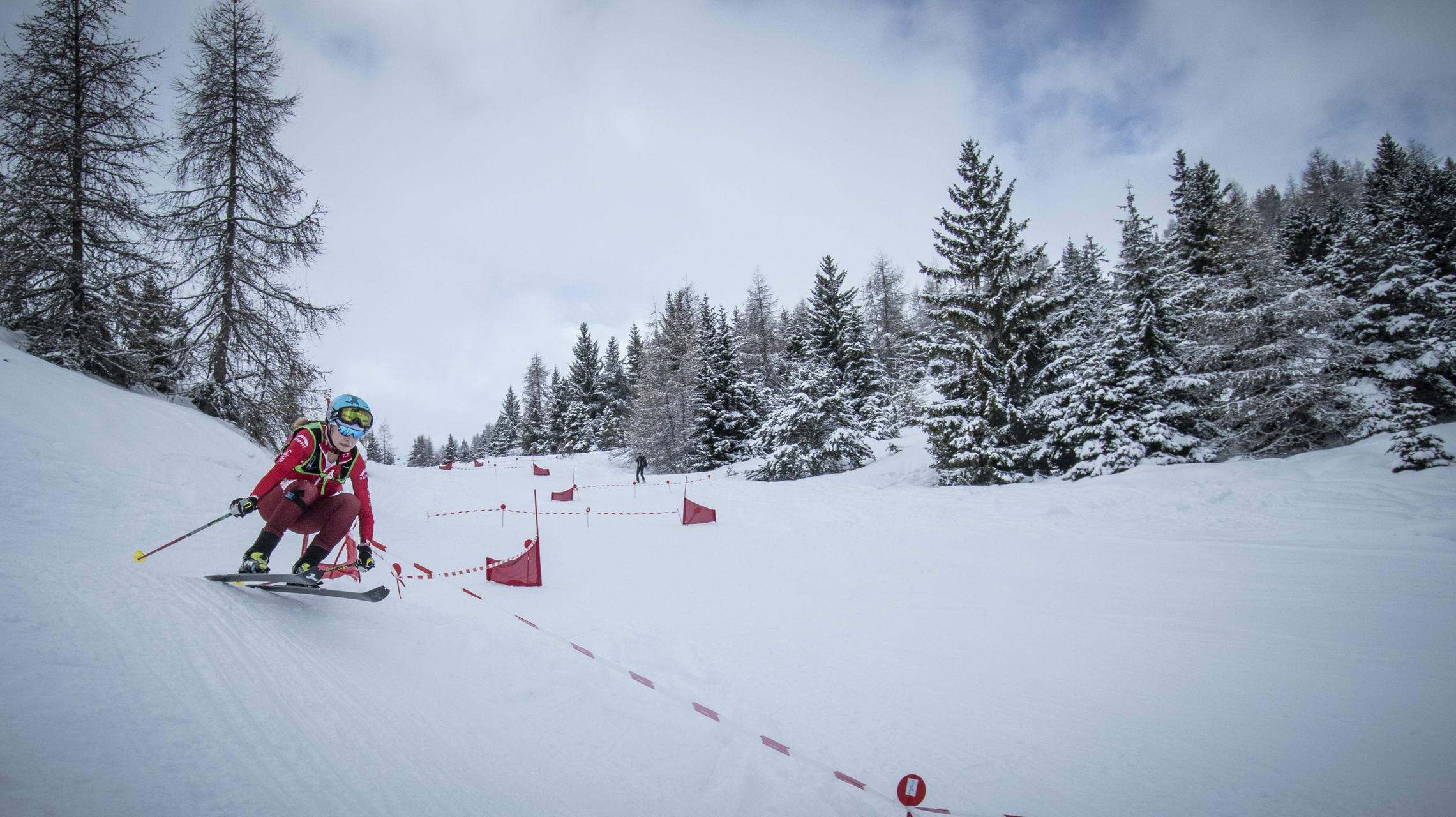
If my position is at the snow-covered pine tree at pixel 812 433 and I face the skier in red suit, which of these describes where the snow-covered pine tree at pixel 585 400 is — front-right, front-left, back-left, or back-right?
back-right

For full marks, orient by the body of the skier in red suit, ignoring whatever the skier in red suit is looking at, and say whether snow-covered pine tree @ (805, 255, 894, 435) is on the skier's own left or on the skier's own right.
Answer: on the skier's own left

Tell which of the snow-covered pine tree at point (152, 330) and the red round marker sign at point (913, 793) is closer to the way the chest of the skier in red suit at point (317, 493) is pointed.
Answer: the red round marker sign

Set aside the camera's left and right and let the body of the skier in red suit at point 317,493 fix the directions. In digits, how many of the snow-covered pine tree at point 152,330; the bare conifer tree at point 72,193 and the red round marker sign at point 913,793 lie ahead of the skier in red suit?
1

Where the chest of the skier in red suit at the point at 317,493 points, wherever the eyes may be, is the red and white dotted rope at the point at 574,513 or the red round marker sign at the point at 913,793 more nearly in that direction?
the red round marker sign

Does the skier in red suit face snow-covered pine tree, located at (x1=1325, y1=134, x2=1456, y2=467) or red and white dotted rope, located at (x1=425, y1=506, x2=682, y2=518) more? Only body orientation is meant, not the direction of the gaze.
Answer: the snow-covered pine tree

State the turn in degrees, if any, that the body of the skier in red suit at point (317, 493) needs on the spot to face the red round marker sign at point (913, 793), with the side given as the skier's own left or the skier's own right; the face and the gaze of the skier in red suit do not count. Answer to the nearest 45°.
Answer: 0° — they already face it

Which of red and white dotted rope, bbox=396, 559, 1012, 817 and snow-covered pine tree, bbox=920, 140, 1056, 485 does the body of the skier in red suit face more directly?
the red and white dotted rope

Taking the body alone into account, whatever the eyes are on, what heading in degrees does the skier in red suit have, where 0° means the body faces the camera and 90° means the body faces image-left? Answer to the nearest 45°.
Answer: approximately 315°
